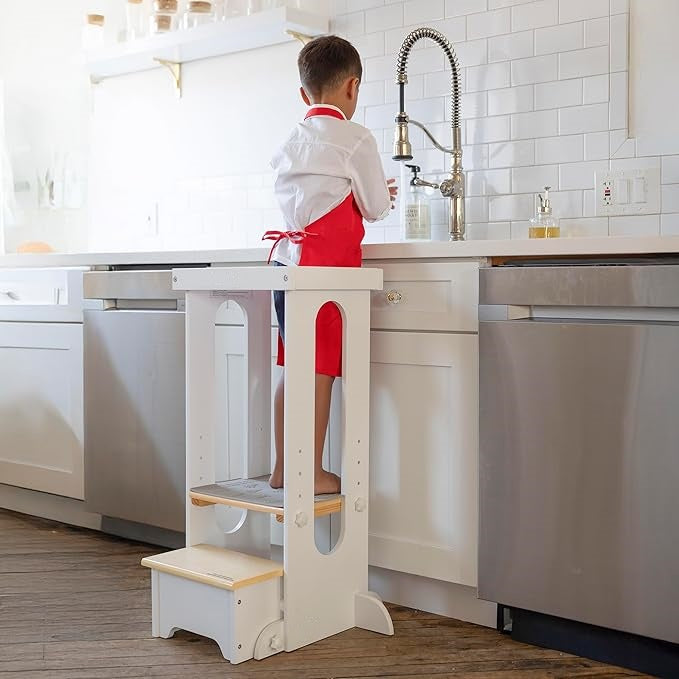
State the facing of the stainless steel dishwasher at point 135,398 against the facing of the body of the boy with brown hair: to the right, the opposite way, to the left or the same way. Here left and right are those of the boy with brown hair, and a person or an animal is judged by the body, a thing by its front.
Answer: the opposite way

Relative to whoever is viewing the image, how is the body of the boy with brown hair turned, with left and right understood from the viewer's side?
facing away from the viewer and to the right of the viewer

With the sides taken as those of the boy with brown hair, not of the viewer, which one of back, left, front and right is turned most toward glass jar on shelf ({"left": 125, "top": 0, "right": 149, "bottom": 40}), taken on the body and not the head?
left

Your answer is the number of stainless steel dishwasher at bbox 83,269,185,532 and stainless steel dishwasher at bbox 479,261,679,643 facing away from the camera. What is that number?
0

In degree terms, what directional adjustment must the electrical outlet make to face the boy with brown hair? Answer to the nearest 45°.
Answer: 0° — it already faces them

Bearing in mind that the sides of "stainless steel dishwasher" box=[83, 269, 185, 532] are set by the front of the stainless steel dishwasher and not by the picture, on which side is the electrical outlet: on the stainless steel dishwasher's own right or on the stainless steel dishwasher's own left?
on the stainless steel dishwasher's own left

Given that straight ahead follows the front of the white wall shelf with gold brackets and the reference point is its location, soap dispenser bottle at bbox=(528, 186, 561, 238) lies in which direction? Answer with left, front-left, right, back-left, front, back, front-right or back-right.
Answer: left

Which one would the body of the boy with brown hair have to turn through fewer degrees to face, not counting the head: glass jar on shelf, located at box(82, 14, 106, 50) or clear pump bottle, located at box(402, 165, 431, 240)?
the clear pump bottle

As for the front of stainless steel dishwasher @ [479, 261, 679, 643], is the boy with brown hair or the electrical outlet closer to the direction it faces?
the boy with brown hair

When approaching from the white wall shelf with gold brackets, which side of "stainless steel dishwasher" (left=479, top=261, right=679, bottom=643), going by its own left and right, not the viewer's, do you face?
right
